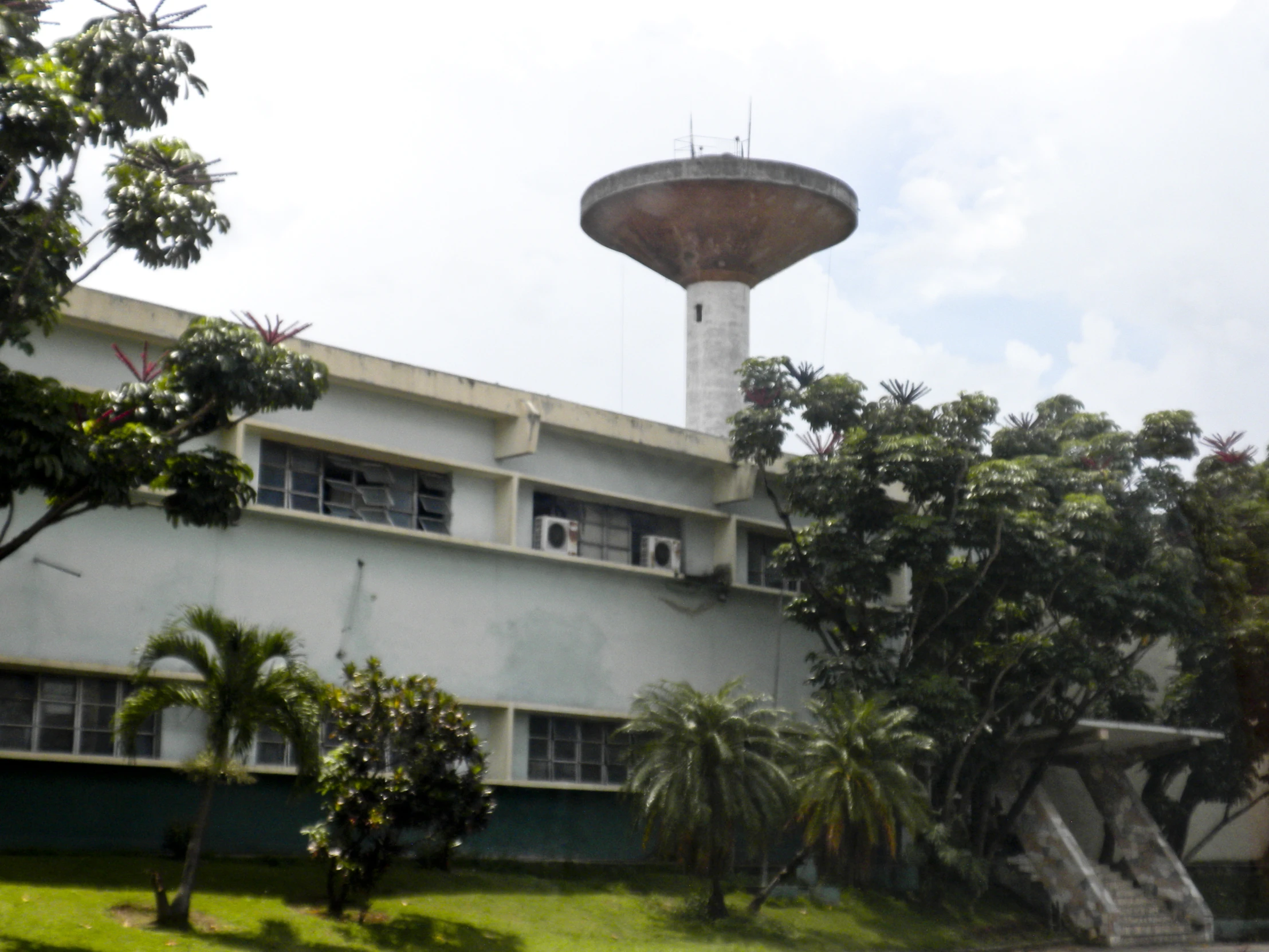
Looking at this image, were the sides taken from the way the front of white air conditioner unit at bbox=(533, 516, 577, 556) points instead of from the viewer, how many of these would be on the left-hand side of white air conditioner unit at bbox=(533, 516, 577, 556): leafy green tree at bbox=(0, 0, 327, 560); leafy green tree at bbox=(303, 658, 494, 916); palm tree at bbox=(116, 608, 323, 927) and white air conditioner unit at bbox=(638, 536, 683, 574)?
1

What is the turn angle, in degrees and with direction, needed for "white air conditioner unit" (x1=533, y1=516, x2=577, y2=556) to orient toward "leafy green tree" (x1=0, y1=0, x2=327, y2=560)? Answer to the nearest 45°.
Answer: approximately 90° to its right

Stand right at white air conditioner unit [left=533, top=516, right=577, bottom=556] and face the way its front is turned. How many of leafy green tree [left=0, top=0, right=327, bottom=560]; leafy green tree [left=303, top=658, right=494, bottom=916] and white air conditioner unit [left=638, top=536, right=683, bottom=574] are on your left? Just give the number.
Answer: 1

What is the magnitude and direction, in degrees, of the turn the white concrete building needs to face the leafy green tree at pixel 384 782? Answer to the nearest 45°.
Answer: approximately 45° to its right

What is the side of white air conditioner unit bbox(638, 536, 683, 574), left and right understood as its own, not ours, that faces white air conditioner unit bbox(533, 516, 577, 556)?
right

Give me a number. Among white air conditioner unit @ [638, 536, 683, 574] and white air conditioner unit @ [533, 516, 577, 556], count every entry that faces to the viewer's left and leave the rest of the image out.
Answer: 0

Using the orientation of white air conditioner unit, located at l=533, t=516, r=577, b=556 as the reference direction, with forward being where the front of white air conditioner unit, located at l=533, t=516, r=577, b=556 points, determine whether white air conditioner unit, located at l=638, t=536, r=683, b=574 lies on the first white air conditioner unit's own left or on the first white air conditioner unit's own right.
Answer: on the first white air conditioner unit's own left

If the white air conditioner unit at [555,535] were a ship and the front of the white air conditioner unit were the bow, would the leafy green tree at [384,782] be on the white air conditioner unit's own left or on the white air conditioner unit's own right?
on the white air conditioner unit's own right

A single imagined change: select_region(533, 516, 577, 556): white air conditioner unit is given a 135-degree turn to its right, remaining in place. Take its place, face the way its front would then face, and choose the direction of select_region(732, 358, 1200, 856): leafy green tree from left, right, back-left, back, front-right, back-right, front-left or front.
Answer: back

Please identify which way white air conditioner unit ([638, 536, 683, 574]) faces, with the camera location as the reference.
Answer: facing the viewer and to the right of the viewer

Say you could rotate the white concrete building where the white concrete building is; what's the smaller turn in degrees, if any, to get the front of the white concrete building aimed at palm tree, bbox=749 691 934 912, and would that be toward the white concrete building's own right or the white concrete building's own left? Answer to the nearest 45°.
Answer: approximately 45° to the white concrete building's own left

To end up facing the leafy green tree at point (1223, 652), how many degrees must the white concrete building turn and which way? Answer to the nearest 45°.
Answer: approximately 45° to its left
